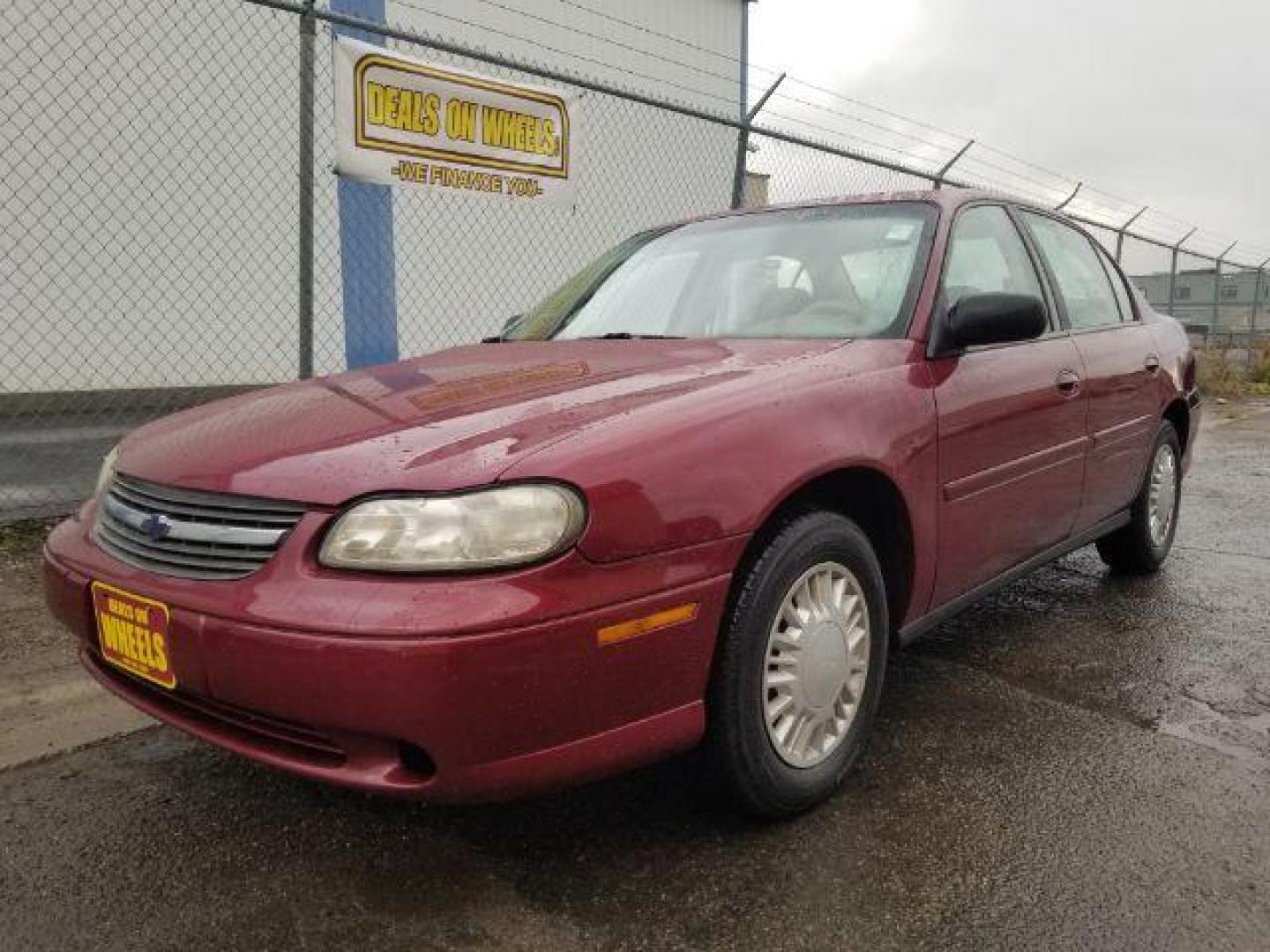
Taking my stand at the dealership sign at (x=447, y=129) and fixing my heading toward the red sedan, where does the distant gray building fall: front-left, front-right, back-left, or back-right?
back-left

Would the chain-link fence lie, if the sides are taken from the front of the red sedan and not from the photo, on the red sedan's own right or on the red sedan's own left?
on the red sedan's own right

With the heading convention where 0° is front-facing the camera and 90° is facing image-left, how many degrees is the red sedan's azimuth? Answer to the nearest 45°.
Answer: approximately 45°

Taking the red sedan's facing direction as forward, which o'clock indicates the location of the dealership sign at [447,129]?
The dealership sign is roughly at 4 o'clock from the red sedan.

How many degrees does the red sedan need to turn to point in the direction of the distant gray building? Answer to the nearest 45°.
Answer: approximately 180°
